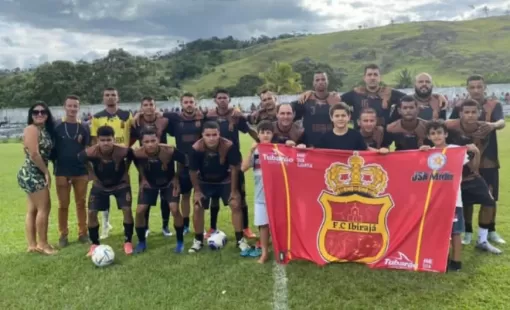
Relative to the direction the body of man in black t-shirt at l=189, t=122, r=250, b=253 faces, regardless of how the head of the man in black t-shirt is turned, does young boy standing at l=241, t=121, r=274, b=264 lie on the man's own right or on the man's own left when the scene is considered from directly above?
on the man's own left

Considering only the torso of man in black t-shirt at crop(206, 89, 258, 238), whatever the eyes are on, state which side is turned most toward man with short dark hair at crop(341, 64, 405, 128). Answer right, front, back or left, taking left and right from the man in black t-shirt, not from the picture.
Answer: left

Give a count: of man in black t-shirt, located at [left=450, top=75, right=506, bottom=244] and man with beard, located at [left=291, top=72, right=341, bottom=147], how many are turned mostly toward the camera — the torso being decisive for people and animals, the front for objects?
2

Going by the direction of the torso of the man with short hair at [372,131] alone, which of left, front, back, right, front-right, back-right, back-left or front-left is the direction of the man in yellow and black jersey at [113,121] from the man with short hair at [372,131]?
right

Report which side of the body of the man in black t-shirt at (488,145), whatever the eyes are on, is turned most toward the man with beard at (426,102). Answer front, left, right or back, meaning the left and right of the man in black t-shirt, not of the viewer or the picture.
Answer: right

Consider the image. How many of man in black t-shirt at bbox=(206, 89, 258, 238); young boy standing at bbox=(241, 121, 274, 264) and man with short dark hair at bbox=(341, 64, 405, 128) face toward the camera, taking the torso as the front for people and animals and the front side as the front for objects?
3

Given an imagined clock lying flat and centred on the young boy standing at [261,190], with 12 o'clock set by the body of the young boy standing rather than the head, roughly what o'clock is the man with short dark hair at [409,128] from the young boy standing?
The man with short dark hair is roughly at 9 o'clock from the young boy standing.

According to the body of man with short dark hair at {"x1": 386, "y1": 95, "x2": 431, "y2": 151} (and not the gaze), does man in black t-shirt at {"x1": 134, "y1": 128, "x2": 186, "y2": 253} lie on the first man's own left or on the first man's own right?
on the first man's own right

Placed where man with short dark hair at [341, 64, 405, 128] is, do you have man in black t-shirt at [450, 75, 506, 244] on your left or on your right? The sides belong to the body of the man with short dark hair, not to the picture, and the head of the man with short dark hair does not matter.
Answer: on your left
